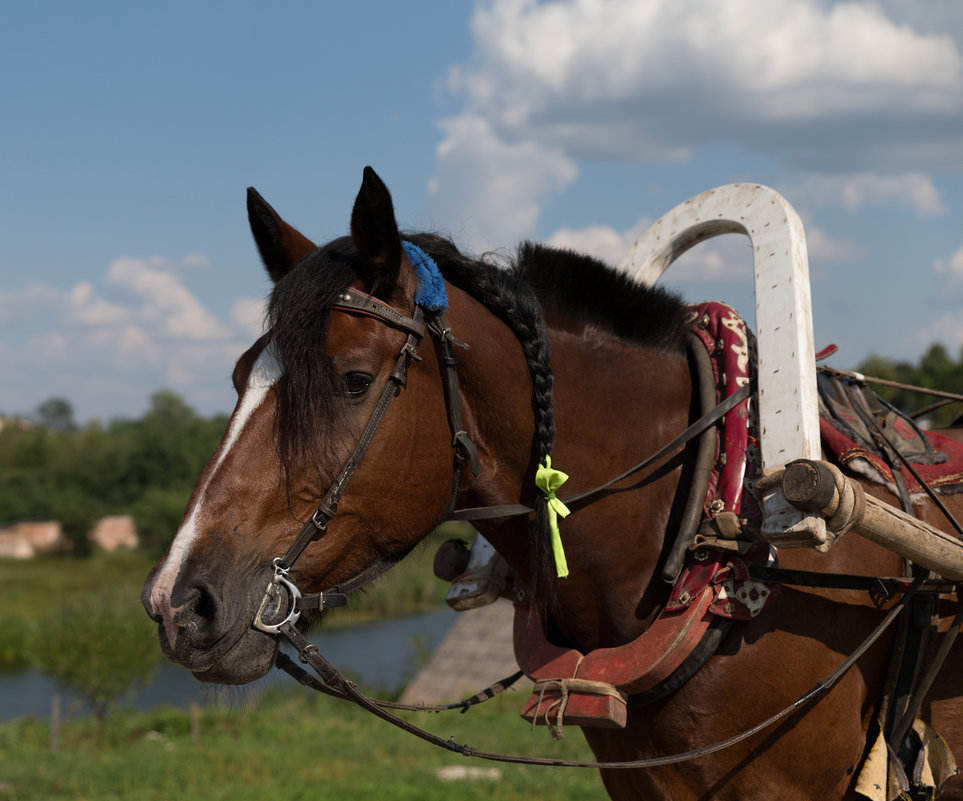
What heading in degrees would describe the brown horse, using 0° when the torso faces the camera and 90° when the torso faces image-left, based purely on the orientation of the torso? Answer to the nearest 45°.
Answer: approximately 45°
